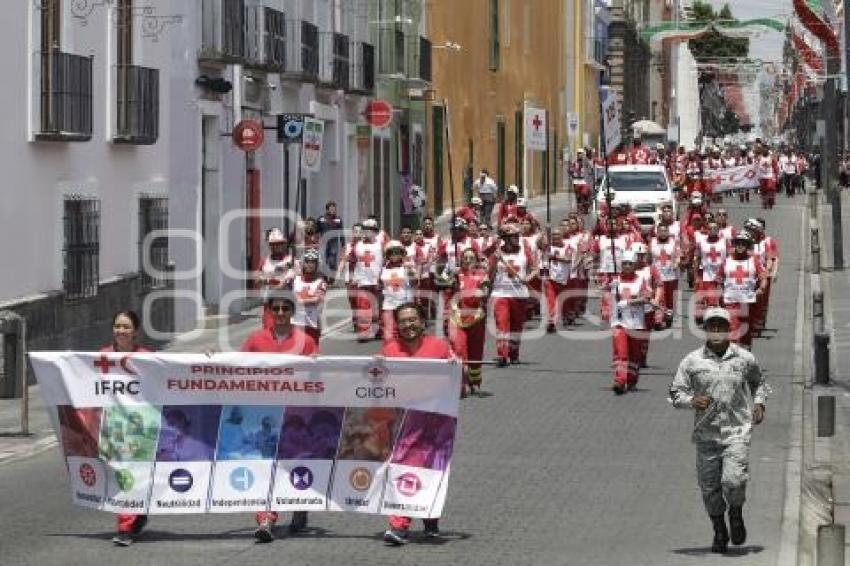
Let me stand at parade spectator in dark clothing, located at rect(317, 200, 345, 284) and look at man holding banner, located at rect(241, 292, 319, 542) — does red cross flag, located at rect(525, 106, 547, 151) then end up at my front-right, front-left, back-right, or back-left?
back-left

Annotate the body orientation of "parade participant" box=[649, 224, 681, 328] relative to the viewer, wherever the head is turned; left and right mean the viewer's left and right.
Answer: facing the viewer

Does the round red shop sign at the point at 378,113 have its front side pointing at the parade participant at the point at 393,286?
yes

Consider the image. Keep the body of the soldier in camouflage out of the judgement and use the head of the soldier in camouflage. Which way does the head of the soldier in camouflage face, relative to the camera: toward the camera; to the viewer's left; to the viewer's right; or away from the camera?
toward the camera

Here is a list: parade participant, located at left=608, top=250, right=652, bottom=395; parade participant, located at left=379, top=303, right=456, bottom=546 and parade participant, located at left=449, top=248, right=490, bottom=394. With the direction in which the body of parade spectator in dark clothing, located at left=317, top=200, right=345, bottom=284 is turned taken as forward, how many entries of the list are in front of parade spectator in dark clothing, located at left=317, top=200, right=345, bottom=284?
3

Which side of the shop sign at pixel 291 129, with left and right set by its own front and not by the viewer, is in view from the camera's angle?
front

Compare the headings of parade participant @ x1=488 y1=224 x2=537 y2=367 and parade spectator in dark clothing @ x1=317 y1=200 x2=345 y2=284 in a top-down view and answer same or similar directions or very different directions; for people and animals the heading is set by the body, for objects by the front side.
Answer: same or similar directions

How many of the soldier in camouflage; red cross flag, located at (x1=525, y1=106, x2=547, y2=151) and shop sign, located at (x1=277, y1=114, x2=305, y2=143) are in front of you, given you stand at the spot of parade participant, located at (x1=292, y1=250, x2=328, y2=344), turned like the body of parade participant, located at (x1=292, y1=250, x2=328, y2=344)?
1

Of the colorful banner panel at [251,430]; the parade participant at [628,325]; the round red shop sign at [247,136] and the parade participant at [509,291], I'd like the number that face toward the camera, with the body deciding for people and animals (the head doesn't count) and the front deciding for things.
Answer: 4

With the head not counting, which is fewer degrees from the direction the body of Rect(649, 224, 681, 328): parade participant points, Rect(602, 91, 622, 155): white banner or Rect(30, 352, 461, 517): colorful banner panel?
the colorful banner panel

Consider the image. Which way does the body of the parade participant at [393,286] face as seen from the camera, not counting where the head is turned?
toward the camera

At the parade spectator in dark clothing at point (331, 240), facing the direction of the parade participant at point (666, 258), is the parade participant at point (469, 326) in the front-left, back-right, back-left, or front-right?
front-right

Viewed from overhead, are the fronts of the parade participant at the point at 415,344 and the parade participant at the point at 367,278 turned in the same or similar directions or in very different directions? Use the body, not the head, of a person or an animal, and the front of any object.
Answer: same or similar directions

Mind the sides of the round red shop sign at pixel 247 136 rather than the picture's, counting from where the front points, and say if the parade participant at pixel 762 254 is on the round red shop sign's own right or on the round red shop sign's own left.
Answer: on the round red shop sign's own left

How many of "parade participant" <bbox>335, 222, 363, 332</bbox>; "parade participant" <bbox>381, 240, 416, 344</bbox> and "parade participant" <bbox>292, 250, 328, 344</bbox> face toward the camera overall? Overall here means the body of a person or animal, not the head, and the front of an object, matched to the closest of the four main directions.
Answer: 3

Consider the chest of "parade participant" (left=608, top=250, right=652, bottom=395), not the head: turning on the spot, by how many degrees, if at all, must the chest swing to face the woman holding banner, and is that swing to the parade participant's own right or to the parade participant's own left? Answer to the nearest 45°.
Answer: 0° — they already face them

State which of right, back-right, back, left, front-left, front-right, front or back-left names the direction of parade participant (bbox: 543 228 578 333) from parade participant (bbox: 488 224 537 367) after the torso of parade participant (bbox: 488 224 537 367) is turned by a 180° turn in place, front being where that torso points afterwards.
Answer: front

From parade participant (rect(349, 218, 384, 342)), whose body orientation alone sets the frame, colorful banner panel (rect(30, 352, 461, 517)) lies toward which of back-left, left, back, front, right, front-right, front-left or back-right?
front

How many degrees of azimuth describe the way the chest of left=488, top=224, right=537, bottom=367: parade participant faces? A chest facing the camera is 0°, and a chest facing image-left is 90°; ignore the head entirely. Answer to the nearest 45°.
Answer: approximately 0°
